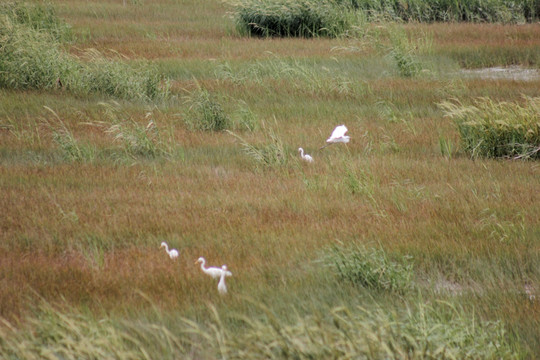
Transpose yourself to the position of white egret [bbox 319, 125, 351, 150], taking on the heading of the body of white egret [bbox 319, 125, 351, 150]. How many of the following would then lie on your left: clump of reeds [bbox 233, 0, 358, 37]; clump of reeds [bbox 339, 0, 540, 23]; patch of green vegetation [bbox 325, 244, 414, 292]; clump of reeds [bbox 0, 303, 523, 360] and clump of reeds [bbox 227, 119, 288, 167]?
2

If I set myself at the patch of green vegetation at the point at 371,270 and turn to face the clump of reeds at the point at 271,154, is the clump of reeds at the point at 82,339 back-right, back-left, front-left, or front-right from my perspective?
back-left
